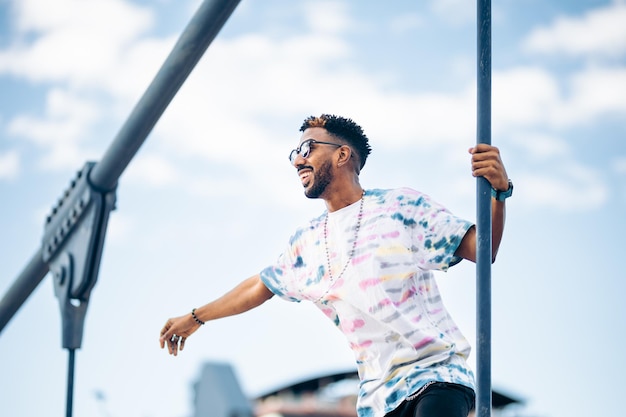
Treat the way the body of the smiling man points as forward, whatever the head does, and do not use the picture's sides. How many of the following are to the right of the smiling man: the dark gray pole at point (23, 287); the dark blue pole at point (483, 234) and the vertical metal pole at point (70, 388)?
2

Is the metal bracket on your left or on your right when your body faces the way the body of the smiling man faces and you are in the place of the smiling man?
on your right

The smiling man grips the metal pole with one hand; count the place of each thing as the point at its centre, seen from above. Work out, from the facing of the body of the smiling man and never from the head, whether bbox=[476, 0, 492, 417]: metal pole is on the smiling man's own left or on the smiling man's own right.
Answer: on the smiling man's own left

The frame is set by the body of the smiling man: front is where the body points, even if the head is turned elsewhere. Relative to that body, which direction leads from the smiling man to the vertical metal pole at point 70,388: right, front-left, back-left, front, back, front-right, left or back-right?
right

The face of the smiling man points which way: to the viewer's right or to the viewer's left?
to the viewer's left

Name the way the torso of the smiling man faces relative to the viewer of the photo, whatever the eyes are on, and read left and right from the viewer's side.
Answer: facing the viewer and to the left of the viewer

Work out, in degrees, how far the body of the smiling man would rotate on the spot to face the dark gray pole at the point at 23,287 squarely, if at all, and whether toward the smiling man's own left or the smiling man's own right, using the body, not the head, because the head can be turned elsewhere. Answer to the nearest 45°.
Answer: approximately 90° to the smiling man's own right
